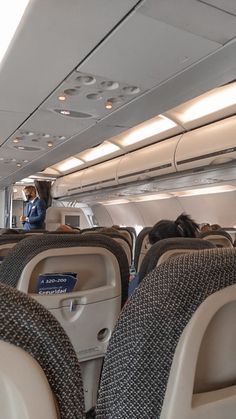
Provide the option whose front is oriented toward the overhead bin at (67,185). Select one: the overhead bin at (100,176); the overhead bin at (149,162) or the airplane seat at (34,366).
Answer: the airplane seat

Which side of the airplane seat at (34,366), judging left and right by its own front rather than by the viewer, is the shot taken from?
back

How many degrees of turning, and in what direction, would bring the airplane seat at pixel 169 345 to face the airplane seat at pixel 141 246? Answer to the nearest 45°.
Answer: approximately 45° to its right

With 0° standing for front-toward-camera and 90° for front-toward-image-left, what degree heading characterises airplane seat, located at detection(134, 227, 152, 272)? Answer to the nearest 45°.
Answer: approximately 135°

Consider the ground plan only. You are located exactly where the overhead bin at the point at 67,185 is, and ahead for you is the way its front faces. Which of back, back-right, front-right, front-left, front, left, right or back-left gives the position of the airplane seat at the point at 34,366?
front-left

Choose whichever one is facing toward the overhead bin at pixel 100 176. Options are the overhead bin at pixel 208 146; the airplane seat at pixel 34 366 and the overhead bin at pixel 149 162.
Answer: the airplane seat

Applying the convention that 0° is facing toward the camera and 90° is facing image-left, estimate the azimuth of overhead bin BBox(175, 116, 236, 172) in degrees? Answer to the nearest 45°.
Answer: approximately 45°

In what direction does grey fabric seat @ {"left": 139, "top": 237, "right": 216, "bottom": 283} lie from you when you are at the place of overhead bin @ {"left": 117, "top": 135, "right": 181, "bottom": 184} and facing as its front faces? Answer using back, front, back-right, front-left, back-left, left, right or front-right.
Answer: front-left

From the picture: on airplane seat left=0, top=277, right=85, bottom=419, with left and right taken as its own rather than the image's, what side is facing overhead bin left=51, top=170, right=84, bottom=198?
front

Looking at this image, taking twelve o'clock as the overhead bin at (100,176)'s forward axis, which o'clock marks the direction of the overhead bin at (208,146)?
the overhead bin at (208,146) is roughly at 10 o'clock from the overhead bin at (100,176).

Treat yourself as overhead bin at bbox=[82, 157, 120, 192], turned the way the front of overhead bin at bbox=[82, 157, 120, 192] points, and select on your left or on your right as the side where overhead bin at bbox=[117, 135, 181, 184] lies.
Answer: on your left

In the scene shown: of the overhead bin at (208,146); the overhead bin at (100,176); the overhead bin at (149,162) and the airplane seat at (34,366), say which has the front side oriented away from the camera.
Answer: the airplane seat

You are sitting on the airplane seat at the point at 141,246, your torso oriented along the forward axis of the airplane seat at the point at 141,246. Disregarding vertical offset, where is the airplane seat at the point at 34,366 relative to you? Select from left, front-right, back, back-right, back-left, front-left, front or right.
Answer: back-left

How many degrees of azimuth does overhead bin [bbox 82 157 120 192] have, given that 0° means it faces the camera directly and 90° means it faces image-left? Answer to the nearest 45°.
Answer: approximately 45°

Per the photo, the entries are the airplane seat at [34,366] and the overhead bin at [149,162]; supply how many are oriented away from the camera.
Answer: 1
